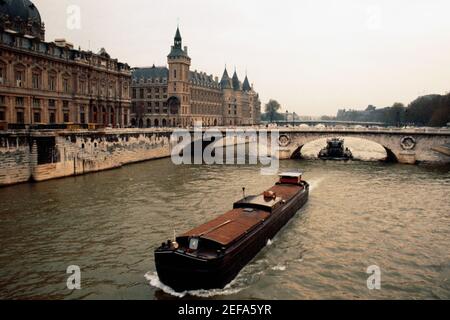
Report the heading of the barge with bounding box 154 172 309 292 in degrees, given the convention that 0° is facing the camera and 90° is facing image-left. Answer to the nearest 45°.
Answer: approximately 45°
